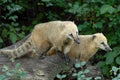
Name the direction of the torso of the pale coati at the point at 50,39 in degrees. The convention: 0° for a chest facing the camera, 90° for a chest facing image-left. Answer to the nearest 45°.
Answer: approximately 270°

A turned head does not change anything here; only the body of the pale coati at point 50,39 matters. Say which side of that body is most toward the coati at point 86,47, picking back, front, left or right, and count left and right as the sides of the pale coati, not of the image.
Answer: front
